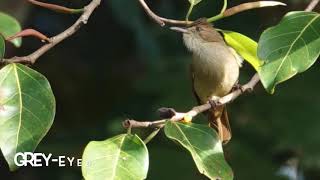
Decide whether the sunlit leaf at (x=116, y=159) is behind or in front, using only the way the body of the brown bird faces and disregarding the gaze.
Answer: in front

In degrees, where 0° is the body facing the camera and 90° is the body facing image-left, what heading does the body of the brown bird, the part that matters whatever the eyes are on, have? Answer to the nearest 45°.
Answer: approximately 45°

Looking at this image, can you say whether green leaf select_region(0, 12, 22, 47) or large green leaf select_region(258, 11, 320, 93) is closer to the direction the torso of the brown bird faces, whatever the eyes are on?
the green leaf

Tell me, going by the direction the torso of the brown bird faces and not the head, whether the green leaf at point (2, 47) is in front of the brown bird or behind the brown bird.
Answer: in front

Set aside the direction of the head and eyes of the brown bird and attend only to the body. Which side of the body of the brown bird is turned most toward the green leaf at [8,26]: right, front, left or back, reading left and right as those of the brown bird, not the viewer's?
right
